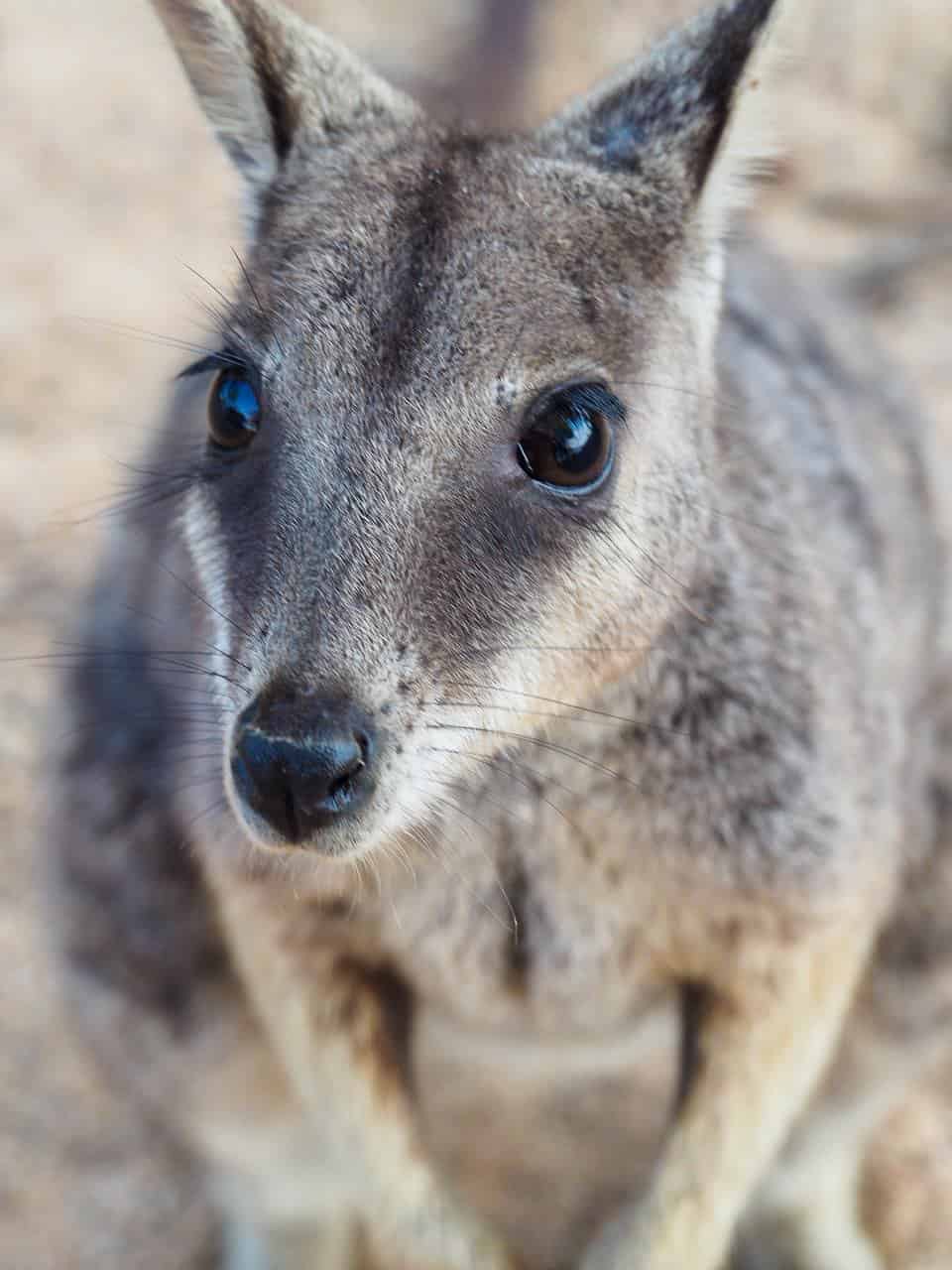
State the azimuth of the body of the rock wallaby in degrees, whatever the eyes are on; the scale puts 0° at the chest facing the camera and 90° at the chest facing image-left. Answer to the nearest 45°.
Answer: approximately 0°
